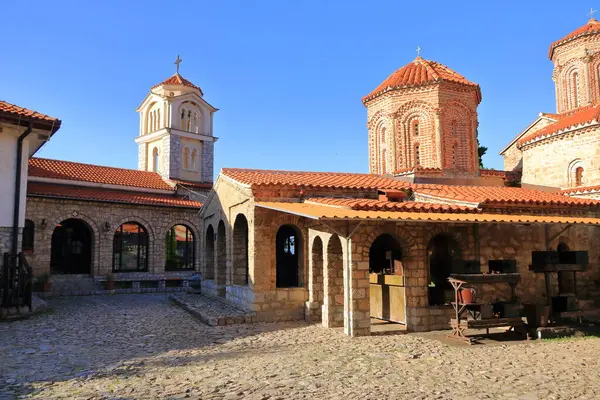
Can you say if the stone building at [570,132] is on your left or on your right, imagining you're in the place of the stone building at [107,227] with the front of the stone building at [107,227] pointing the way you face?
on your left

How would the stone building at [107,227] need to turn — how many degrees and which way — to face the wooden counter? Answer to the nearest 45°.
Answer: approximately 45° to its left

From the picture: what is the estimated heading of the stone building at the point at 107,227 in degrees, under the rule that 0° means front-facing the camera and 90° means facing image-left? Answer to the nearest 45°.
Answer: approximately 0°

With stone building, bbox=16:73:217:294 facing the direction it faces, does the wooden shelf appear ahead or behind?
ahead

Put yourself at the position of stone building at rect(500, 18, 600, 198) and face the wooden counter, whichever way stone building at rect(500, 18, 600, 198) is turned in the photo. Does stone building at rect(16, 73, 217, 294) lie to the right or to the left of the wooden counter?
right

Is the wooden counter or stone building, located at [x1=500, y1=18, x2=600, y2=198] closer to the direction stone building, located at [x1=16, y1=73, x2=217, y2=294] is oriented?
the wooden counter
